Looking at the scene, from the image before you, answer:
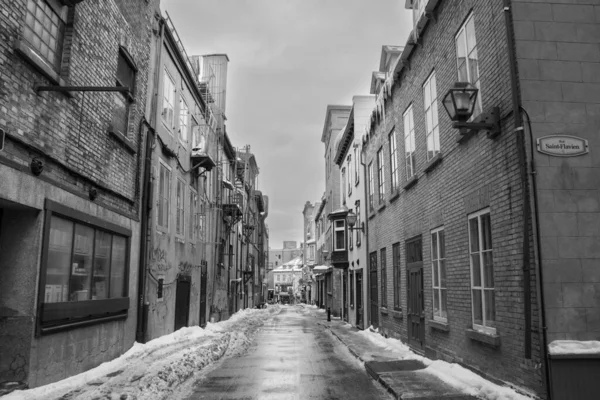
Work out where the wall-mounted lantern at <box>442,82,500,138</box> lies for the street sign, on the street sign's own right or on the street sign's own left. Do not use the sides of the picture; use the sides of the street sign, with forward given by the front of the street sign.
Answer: on the street sign's own right
